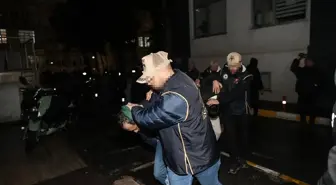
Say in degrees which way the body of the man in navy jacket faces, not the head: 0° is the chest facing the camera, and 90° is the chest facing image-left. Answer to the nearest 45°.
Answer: approximately 90°

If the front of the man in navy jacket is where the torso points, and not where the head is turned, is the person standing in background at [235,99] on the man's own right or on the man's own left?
on the man's own right

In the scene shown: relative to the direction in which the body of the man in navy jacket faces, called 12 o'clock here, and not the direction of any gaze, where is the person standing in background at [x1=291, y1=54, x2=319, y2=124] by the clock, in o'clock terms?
The person standing in background is roughly at 4 o'clock from the man in navy jacket.

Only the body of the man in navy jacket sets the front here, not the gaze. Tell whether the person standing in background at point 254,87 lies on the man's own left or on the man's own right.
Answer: on the man's own right
